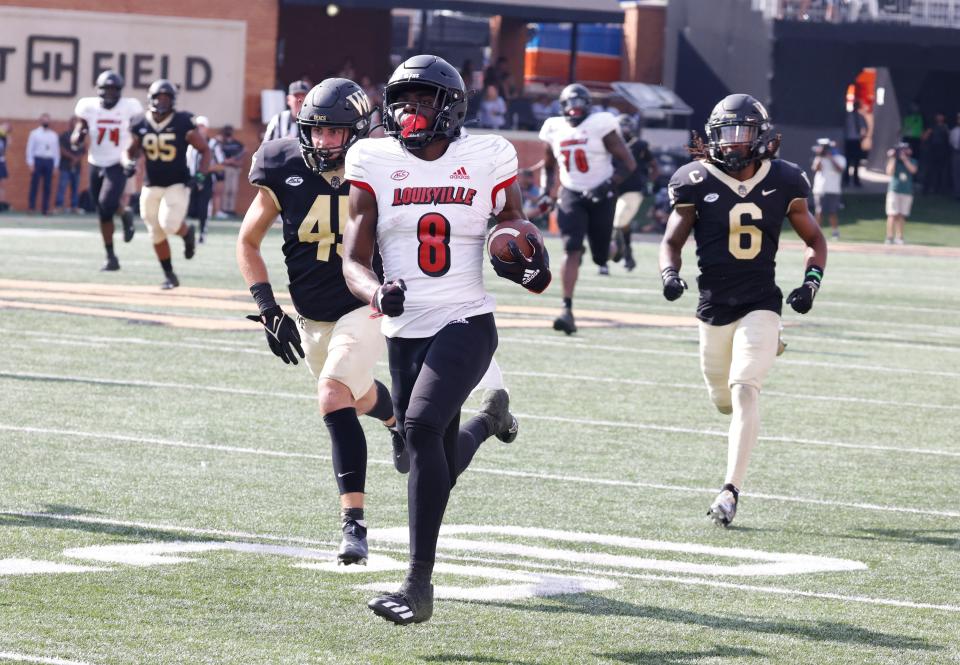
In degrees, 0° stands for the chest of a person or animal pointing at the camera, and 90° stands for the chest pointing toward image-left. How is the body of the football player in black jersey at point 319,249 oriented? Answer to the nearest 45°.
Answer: approximately 0°

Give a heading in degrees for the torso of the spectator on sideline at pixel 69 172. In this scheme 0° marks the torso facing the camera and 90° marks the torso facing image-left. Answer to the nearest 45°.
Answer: approximately 315°

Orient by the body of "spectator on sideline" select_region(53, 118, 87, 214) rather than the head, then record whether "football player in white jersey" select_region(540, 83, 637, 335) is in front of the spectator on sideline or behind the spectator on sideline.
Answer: in front

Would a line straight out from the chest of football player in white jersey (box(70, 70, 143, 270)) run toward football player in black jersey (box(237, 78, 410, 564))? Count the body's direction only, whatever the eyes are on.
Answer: yes

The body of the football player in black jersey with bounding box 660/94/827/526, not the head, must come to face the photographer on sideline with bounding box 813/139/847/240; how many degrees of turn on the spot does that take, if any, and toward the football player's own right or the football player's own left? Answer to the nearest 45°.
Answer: approximately 180°

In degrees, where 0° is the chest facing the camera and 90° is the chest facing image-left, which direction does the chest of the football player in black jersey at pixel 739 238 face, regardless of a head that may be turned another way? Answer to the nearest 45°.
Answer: approximately 0°

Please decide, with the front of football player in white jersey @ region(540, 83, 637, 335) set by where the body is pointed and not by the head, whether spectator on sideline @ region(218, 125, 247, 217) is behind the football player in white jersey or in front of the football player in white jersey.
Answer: behind

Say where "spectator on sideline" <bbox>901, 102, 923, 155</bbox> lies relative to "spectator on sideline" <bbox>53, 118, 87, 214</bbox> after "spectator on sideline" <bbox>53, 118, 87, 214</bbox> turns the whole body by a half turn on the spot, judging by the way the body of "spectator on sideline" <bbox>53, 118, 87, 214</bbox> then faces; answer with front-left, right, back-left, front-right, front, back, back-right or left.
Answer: back-right

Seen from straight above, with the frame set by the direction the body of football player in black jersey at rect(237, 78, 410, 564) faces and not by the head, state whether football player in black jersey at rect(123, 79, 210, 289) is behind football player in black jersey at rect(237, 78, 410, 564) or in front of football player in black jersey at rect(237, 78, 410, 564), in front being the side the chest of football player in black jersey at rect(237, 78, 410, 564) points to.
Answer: behind
